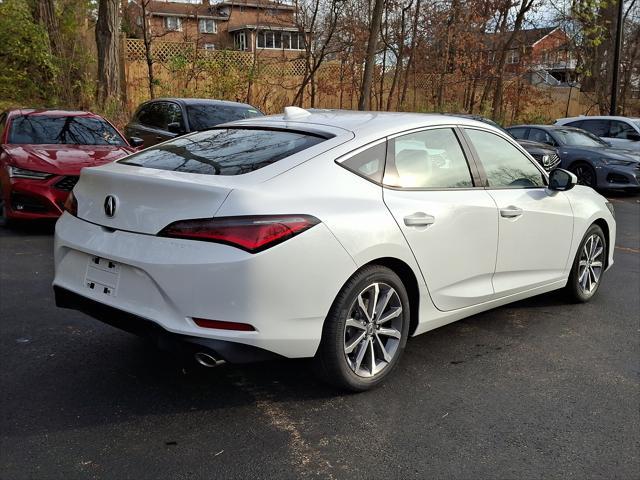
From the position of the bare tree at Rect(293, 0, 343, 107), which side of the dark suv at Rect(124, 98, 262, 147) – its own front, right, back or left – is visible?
left

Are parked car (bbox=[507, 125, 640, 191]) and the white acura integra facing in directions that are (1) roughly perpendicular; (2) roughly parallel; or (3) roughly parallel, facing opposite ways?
roughly perpendicular

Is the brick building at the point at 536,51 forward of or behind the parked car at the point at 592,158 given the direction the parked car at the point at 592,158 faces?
behind

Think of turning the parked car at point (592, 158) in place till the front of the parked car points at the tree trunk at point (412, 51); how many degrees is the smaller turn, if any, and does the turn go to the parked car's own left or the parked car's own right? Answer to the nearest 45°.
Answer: approximately 180°

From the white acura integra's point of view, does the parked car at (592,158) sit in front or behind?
in front

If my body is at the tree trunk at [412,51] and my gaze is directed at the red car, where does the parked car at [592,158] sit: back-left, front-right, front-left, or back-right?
front-left

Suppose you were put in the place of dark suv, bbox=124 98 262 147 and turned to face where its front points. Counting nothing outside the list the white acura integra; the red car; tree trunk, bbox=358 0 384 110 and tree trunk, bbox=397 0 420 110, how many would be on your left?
2

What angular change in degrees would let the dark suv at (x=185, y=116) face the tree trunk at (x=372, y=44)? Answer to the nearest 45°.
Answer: approximately 90° to its left

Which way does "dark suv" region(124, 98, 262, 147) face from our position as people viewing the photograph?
facing the viewer and to the right of the viewer

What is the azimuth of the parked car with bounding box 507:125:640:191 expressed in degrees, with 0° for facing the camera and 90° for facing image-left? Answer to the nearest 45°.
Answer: approximately 315°

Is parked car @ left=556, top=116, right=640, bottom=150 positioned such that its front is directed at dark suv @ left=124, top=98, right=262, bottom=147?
no

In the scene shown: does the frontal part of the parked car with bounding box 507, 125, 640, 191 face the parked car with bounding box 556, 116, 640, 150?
no

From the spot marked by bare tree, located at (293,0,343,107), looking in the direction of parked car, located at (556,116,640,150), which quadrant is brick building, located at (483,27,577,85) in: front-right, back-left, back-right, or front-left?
front-left
